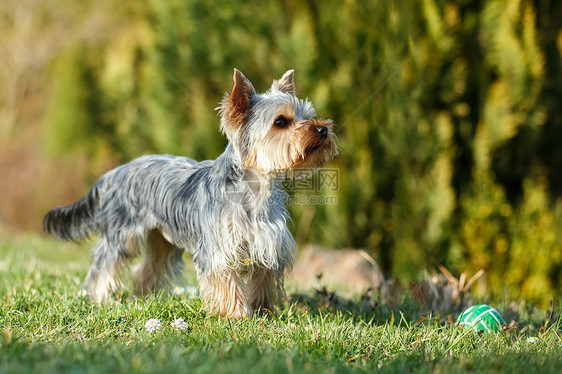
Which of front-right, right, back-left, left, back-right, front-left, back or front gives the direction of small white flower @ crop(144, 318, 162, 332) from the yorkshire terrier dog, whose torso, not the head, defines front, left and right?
right

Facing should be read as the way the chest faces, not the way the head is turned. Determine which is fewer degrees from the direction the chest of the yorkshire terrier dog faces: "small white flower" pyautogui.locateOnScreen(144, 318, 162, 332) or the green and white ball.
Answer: the green and white ball

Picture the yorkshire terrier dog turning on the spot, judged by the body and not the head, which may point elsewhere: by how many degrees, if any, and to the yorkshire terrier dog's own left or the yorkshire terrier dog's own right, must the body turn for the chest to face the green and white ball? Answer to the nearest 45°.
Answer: approximately 45° to the yorkshire terrier dog's own left

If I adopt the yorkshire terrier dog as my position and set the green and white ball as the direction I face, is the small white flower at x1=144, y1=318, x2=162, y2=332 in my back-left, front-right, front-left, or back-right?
back-right

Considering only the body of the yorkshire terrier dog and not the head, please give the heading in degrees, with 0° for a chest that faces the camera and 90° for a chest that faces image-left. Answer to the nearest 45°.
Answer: approximately 315°
